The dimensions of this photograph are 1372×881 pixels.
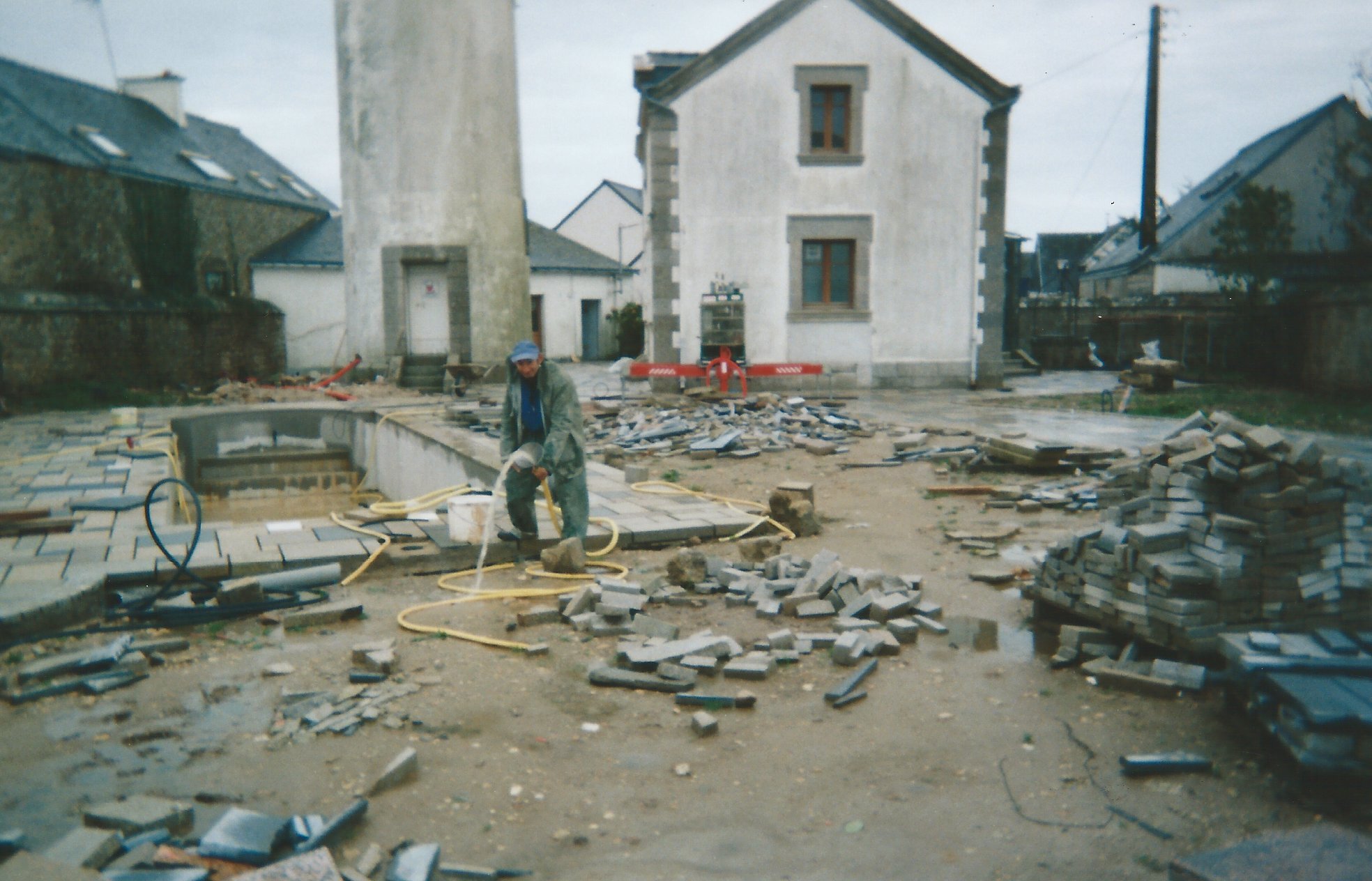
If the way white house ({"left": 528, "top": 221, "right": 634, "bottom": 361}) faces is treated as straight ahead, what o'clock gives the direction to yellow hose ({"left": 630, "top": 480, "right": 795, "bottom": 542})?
The yellow hose is roughly at 12 o'clock from the white house.

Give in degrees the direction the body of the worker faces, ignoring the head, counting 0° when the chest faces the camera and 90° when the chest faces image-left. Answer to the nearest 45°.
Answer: approximately 45°

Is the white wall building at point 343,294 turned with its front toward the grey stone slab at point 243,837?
yes

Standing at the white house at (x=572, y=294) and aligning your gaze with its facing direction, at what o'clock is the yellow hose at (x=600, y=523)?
The yellow hose is roughly at 12 o'clock from the white house.

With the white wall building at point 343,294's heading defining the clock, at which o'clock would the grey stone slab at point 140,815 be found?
The grey stone slab is roughly at 12 o'clock from the white wall building.

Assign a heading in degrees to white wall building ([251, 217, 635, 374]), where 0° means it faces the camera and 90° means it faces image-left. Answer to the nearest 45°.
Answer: approximately 0°

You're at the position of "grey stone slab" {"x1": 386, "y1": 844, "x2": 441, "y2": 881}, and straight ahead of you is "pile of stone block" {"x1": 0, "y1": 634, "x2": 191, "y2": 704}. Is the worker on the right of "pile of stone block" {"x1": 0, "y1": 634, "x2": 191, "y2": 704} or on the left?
right

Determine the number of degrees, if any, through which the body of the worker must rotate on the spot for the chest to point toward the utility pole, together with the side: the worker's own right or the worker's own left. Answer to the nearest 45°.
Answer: approximately 180°

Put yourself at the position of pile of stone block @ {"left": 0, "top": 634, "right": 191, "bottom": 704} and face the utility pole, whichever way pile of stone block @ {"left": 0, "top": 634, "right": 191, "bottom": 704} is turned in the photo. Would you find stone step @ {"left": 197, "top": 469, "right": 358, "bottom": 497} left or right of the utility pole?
left
